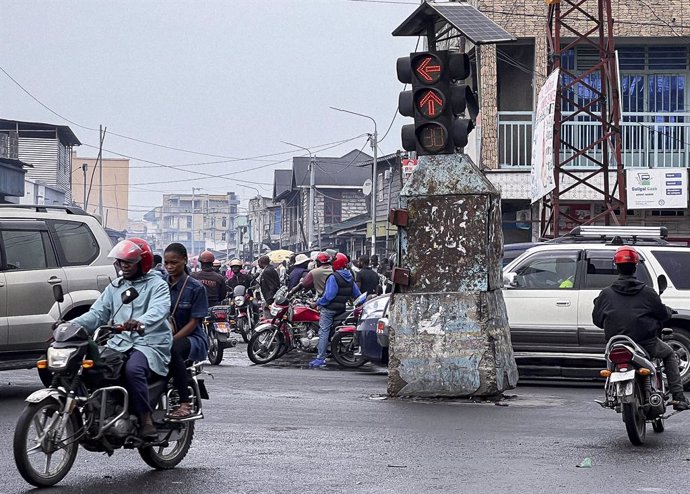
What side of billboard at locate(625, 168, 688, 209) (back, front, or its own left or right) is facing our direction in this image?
front

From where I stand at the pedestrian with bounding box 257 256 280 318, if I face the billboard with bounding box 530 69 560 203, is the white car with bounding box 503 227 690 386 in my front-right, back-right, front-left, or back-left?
front-right

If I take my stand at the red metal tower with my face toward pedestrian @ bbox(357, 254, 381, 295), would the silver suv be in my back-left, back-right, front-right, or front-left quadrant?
front-left

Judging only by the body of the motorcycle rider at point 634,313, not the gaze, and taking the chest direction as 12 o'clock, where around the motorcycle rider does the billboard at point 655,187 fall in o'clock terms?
The billboard is roughly at 12 o'clock from the motorcycle rider.

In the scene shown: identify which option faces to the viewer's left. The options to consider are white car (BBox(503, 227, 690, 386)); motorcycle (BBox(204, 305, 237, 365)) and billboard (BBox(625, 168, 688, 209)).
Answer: the white car

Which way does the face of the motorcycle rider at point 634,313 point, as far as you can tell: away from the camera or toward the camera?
away from the camera

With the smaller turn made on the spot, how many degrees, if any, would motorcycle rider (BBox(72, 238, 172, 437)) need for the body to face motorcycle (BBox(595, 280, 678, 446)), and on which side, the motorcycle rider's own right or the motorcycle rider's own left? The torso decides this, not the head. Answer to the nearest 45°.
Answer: approximately 135° to the motorcycle rider's own left

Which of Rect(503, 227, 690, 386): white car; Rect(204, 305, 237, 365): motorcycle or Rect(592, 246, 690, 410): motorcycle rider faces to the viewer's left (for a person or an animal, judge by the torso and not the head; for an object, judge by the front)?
the white car

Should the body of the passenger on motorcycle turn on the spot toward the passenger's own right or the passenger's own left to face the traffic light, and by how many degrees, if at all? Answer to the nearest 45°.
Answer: approximately 180°

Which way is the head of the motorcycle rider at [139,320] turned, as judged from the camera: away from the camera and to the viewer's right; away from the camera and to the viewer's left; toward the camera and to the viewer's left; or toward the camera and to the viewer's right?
toward the camera and to the viewer's left

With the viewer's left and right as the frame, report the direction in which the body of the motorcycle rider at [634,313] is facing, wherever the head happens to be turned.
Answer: facing away from the viewer

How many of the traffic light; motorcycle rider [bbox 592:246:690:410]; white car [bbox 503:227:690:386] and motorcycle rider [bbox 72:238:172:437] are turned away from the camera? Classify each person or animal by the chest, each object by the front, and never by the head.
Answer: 1

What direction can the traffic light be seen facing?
toward the camera
